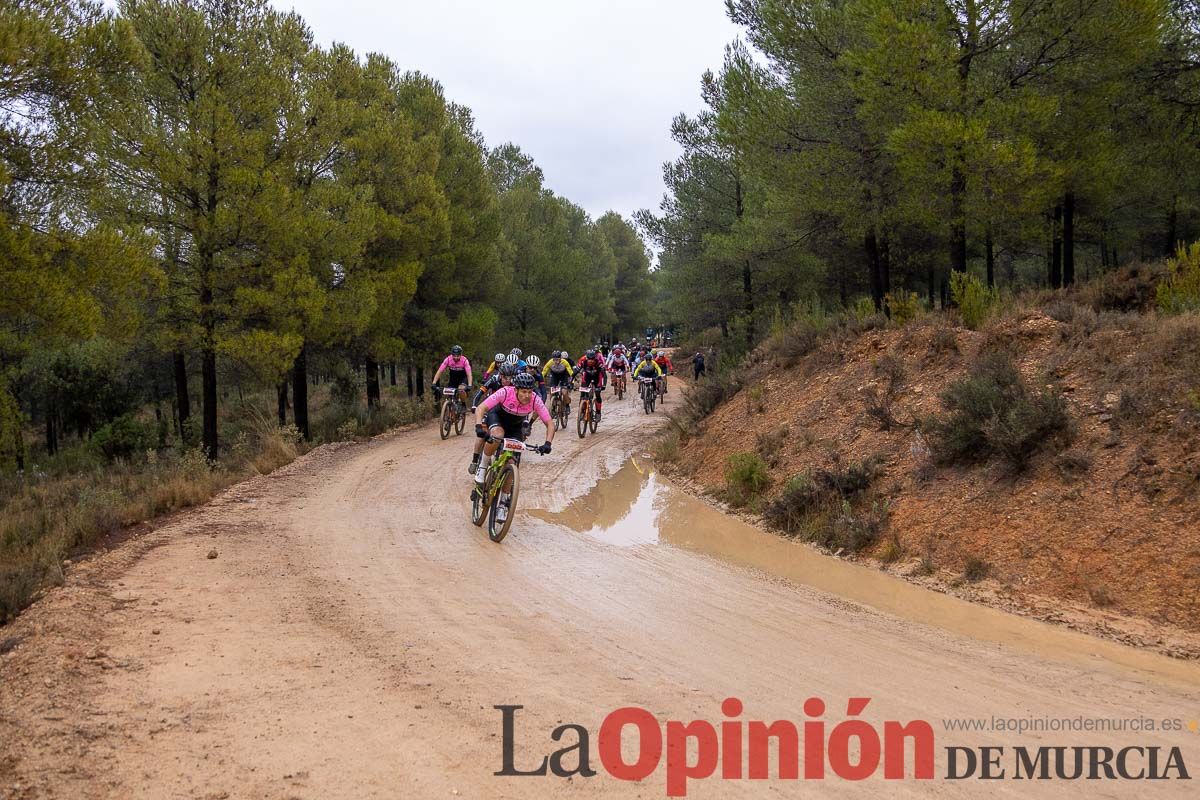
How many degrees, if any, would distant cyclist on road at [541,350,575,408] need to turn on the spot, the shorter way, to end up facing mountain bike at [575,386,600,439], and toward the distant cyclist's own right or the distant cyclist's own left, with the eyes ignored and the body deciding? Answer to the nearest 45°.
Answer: approximately 45° to the distant cyclist's own left

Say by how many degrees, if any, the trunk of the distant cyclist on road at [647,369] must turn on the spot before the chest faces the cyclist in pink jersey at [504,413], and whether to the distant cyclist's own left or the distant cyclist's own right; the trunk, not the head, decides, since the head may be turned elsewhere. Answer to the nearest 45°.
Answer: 0° — they already face them
